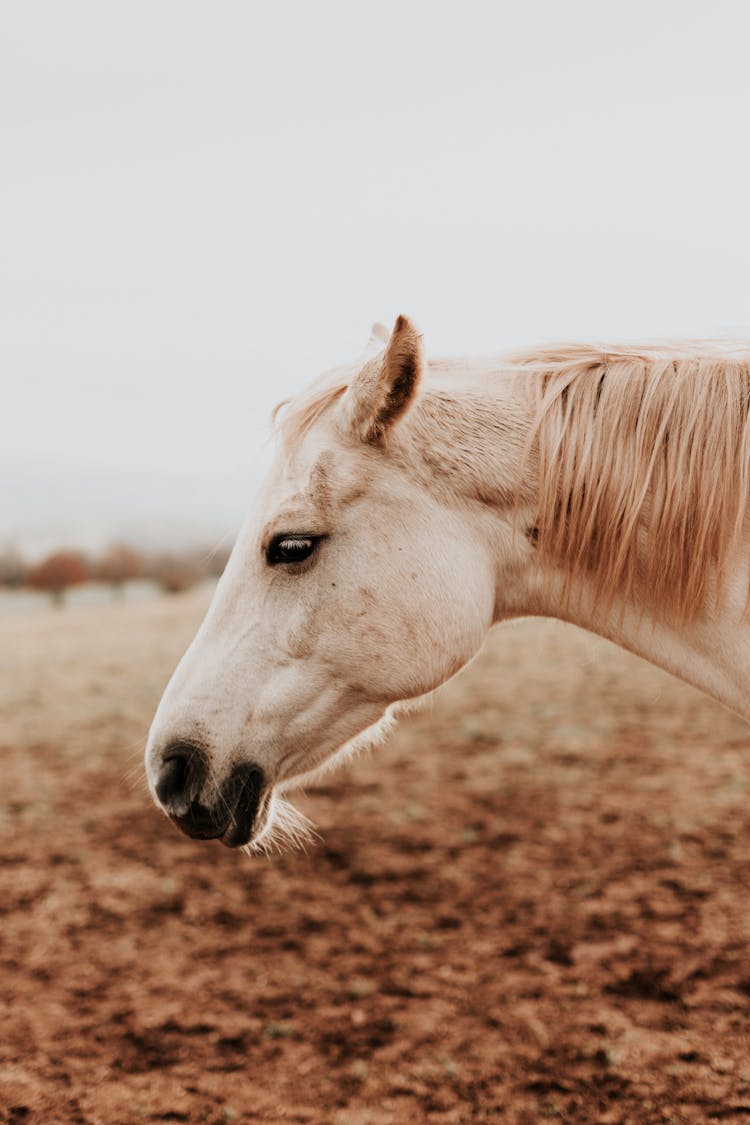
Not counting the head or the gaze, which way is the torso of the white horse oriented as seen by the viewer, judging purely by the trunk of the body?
to the viewer's left
